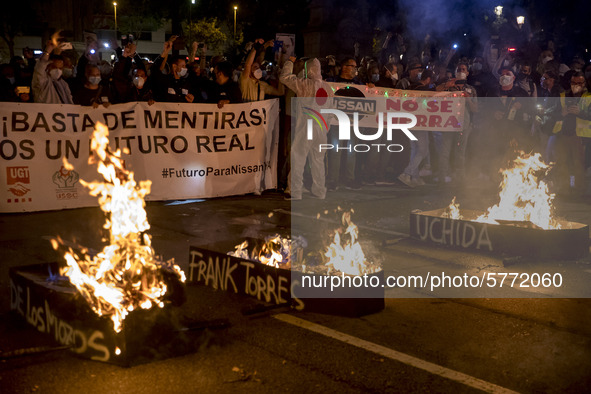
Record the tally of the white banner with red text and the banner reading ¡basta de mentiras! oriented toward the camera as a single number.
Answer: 2

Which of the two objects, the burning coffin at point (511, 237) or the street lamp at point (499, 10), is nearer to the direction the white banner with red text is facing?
the burning coffin

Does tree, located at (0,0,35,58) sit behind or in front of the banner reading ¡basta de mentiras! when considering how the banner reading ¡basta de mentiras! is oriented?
behind

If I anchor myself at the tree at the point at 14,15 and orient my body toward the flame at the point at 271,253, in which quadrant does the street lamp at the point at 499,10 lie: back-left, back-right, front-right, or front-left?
front-left

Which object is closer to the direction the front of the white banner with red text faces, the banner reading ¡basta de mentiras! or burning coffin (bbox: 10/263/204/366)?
the burning coffin

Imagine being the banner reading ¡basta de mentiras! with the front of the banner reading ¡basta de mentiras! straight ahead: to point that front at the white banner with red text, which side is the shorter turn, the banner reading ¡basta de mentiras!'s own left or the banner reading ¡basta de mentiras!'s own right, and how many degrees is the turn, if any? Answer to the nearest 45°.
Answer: approximately 90° to the banner reading ¡basta de mentiras!'s own left

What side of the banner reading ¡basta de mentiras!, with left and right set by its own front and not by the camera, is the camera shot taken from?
front

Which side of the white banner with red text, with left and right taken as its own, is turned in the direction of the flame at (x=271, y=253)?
front

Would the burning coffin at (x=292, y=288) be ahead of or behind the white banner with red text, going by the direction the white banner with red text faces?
ahead

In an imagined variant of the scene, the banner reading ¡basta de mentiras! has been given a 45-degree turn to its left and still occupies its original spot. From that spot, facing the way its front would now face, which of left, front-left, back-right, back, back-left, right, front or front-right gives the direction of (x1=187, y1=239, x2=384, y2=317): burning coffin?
front-right

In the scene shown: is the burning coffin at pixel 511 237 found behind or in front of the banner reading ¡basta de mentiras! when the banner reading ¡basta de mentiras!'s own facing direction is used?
in front

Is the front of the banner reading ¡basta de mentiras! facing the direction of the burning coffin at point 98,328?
yes

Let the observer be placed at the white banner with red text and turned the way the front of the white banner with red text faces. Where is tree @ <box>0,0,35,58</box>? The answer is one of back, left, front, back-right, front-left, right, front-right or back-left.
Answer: back-right
